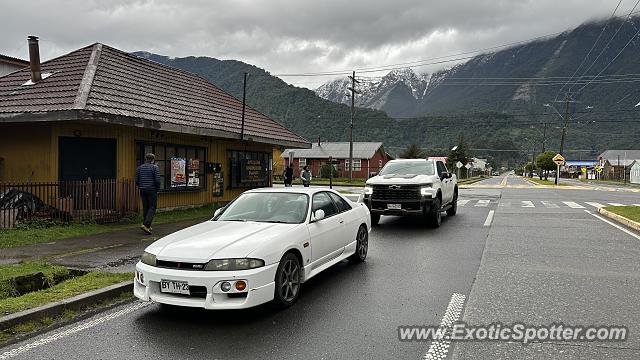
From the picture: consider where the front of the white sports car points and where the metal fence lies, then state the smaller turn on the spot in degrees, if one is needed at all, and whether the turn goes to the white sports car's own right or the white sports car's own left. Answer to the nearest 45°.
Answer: approximately 90° to the white sports car's own right

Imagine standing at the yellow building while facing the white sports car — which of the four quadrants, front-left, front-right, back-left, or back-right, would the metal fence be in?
front-right

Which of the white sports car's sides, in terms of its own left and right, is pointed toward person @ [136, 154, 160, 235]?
right

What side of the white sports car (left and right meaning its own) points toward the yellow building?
right

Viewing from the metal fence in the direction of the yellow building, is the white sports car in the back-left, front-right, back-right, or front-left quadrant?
back-right

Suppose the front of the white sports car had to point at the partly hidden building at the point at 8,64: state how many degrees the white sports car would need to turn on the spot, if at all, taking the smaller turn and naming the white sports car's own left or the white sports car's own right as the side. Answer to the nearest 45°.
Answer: approximately 90° to the white sports car's own right
